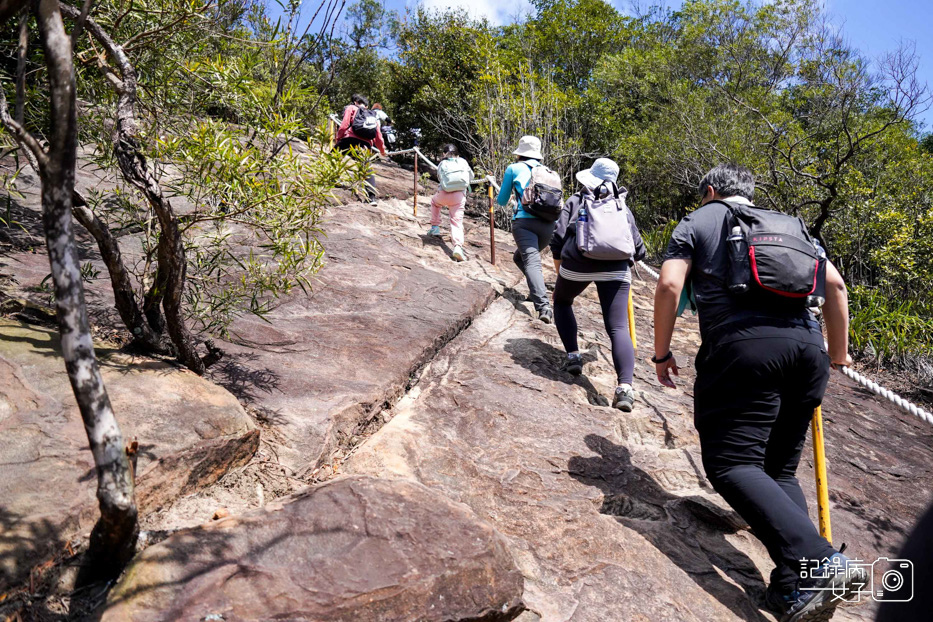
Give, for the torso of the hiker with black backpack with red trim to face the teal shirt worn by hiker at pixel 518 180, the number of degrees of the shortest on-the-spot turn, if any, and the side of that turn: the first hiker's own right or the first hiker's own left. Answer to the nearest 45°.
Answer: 0° — they already face them

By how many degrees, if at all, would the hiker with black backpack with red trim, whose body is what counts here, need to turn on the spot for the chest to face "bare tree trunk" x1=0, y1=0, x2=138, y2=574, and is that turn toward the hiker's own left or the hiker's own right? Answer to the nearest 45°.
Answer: approximately 90° to the hiker's own left

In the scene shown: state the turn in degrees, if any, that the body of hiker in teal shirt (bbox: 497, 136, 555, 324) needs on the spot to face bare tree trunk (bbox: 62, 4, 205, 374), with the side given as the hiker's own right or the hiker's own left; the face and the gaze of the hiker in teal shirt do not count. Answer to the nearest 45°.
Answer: approximately 90° to the hiker's own left

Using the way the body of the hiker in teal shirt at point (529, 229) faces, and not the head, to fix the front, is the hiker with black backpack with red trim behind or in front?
behind

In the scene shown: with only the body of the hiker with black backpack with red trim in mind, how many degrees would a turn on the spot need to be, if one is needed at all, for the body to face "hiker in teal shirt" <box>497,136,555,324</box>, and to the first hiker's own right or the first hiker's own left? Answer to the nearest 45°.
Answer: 0° — they already face them

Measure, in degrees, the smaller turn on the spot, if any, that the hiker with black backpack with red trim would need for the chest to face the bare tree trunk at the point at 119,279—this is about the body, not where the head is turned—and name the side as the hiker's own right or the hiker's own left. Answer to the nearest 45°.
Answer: approximately 45° to the hiker's own left

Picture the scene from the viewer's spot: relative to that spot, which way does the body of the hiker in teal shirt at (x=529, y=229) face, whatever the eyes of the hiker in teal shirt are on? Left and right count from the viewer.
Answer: facing away from the viewer and to the left of the viewer

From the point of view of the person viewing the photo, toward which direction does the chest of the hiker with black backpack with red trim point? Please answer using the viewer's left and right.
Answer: facing away from the viewer and to the left of the viewer

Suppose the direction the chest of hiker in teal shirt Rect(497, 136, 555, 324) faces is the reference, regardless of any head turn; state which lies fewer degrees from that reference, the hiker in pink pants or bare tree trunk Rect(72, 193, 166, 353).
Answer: the hiker in pink pants
